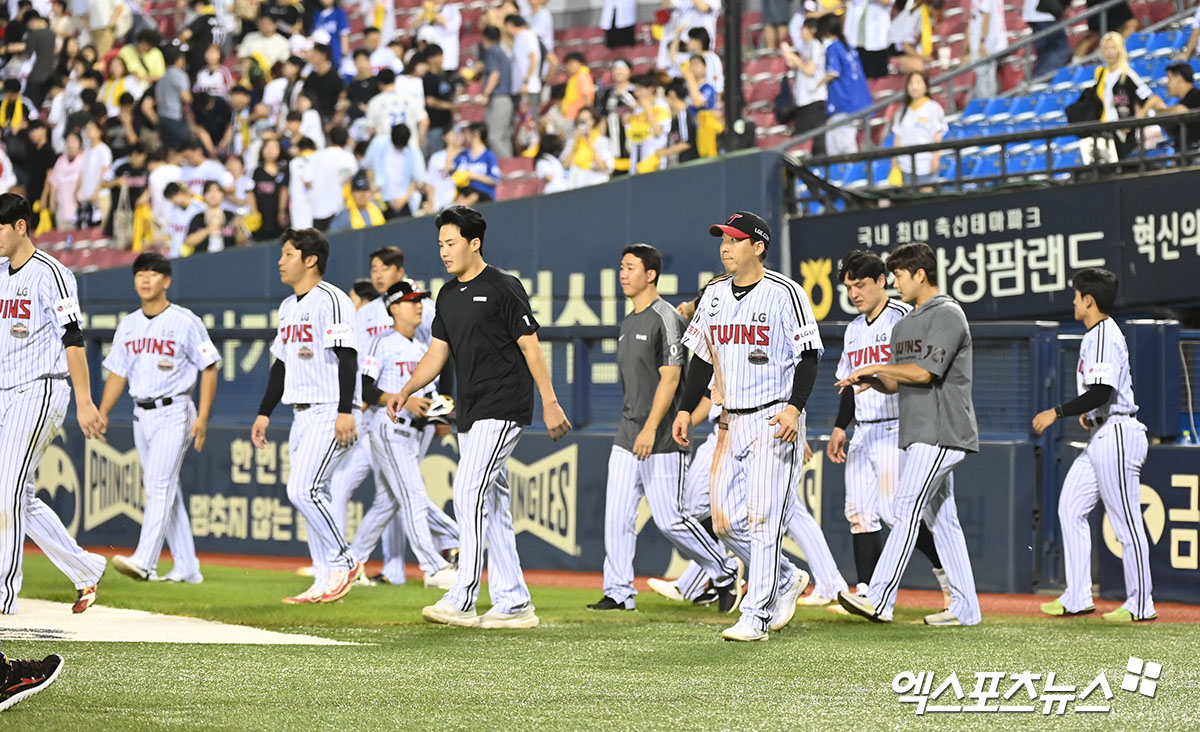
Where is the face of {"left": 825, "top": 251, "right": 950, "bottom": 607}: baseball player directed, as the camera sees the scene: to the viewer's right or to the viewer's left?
to the viewer's left

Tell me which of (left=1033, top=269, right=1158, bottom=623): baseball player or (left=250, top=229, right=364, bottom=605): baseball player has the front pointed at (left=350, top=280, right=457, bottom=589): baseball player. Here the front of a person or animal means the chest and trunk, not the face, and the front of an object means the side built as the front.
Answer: (left=1033, top=269, right=1158, bottom=623): baseball player

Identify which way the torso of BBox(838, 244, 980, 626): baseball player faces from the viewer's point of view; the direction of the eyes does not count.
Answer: to the viewer's left

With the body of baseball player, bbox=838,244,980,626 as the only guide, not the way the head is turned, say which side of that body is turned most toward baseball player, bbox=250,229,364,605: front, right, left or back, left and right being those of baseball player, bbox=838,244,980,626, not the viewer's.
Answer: front

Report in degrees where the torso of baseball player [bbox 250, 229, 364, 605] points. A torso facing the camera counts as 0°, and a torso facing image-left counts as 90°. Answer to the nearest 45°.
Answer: approximately 45°

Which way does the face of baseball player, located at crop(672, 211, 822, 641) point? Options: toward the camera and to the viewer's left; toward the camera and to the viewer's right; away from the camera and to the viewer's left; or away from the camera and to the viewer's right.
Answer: toward the camera and to the viewer's left

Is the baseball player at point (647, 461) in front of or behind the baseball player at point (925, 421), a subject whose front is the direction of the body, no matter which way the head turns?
in front

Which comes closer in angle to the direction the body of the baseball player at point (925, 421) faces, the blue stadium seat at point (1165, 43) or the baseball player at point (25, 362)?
the baseball player

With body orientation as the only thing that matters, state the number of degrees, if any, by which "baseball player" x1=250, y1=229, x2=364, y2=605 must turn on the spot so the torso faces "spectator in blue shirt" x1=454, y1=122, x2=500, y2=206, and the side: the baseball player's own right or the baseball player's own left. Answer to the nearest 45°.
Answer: approximately 135° to the baseball player's own right

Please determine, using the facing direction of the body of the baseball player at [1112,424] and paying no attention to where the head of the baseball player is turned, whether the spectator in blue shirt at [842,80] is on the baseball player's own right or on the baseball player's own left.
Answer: on the baseball player's own right

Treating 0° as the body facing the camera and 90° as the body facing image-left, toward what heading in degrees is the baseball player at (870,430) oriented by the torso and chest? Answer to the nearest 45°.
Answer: approximately 45°

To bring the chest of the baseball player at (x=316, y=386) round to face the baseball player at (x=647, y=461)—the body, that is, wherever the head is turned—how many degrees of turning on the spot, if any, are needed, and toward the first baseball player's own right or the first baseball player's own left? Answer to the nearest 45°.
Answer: approximately 135° to the first baseball player's own left

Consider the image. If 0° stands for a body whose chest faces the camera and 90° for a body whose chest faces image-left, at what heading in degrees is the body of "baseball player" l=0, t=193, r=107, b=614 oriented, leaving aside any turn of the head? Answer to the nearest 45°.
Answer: approximately 45°

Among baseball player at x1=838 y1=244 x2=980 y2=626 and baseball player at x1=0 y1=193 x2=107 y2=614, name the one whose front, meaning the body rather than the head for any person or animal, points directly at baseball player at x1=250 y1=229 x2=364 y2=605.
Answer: baseball player at x1=838 y1=244 x2=980 y2=626
